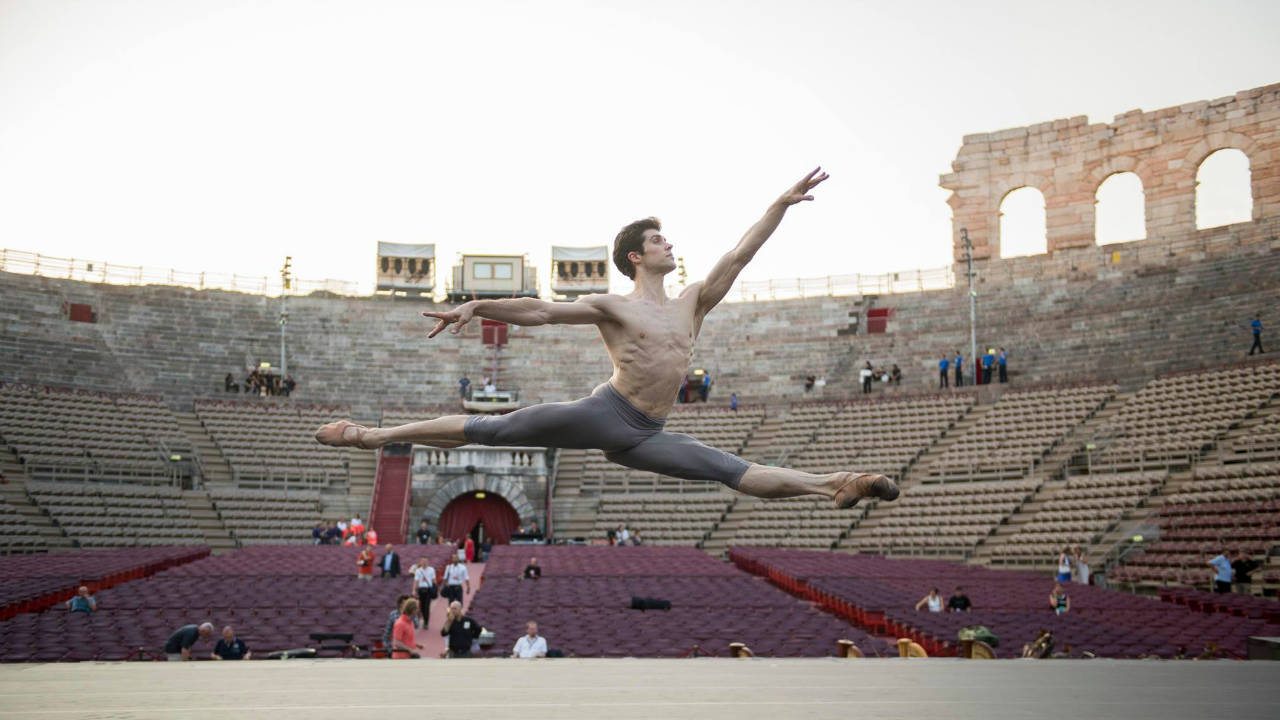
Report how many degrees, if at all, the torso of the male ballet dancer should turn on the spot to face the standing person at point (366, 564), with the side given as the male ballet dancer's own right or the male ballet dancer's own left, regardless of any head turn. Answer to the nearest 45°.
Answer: approximately 135° to the male ballet dancer's own left

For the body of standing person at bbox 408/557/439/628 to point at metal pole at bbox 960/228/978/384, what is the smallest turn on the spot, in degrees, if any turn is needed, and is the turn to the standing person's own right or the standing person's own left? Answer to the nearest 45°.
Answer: approximately 135° to the standing person's own left

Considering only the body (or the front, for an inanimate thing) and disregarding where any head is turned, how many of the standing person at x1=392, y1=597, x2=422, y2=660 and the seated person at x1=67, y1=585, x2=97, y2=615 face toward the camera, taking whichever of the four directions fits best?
1

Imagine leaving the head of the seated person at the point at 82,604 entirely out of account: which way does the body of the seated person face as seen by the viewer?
toward the camera

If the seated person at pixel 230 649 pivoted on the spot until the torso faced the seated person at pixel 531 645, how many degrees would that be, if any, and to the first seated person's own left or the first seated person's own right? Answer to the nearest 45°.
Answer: approximately 90° to the first seated person's own left

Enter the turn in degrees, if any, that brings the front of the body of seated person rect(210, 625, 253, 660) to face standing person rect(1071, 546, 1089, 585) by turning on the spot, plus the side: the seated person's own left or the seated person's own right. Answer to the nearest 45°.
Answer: approximately 90° to the seated person's own left

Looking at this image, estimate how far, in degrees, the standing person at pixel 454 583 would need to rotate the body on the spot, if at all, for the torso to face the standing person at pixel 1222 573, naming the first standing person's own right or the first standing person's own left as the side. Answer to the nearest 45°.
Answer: approximately 90° to the first standing person's own left

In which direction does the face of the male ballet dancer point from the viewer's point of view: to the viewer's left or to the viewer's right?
to the viewer's right

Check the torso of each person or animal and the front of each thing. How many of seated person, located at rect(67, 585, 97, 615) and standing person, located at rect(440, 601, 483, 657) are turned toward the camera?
2

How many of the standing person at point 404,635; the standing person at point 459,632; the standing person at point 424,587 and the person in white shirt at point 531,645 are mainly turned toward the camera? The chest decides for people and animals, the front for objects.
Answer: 3

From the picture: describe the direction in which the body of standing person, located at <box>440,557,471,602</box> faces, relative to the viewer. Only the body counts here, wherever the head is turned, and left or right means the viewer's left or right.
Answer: facing the viewer
